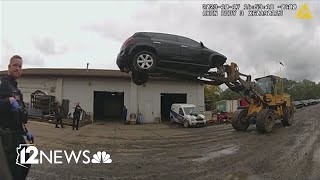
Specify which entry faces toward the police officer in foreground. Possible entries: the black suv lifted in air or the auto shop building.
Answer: the auto shop building

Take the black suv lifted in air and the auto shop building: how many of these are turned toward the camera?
1

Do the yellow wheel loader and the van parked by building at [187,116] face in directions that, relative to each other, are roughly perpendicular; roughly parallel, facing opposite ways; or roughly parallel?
roughly perpendicular

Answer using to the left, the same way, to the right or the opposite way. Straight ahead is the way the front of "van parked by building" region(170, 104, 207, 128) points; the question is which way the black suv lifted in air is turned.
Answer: to the left

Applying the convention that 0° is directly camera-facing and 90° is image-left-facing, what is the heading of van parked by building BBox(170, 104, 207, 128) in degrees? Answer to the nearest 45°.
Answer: approximately 315°

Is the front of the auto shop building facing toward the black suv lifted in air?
yes

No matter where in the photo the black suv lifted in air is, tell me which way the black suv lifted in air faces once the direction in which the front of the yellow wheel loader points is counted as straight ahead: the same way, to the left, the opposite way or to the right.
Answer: the opposite way

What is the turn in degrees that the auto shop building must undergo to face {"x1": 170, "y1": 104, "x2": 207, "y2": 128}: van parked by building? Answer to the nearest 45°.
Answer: approximately 45° to its left

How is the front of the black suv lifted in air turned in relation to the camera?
facing away from the viewer and to the right of the viewer

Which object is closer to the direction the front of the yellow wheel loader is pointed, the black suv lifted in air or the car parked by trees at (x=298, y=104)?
the black suv lifted in air
